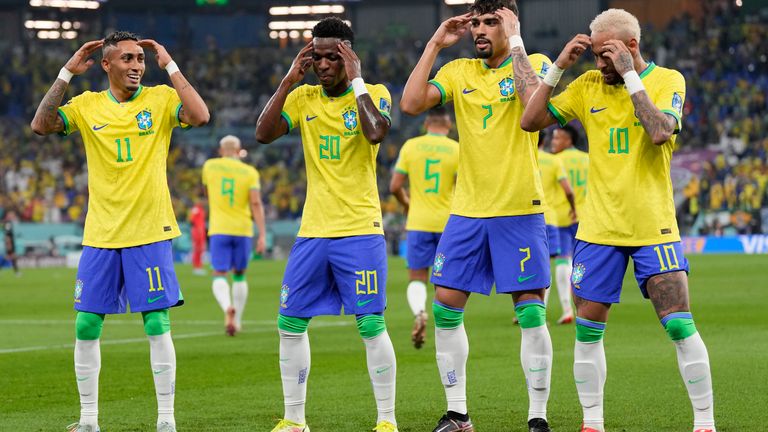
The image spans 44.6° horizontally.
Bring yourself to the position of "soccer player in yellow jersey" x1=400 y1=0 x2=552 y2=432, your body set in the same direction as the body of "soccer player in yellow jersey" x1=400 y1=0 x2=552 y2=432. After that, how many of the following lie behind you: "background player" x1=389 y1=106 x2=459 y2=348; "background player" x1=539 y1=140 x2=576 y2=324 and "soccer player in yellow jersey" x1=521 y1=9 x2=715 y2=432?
2

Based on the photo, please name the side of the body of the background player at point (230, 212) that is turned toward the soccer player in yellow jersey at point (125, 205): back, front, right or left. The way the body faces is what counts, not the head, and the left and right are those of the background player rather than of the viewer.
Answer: back

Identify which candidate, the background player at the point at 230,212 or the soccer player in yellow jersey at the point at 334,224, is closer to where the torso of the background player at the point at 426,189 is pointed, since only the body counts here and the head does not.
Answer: the background player

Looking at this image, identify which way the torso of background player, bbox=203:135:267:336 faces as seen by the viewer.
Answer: away from the camera

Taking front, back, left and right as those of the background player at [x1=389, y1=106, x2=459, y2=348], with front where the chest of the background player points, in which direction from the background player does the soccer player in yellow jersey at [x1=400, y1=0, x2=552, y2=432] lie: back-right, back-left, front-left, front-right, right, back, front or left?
back

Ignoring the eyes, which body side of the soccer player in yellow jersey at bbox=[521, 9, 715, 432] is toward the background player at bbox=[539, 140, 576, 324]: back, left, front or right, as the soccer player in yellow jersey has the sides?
back

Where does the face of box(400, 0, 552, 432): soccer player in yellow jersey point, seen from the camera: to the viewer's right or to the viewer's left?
to the viewer's left

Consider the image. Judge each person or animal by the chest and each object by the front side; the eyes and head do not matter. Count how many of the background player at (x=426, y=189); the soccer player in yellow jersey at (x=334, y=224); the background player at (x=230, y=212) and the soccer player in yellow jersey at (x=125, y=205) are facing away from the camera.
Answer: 2

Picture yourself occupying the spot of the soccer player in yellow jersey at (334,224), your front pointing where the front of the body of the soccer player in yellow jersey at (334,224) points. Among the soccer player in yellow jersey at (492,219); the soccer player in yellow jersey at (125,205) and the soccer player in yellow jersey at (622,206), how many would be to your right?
1

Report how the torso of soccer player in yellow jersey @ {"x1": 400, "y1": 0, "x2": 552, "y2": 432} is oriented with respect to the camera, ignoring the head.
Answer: toward the camera

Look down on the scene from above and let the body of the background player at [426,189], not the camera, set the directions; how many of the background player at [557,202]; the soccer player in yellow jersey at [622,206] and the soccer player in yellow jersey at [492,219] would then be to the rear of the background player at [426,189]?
2

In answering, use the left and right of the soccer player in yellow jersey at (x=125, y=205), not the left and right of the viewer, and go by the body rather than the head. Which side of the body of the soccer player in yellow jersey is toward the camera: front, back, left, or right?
front

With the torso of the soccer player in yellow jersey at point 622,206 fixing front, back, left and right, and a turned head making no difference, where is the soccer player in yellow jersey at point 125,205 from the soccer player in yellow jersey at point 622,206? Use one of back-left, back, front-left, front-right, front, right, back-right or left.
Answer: right

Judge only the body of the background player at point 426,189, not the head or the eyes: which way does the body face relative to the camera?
away from the camera
